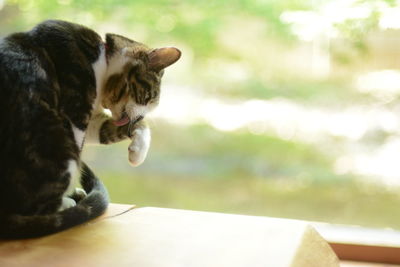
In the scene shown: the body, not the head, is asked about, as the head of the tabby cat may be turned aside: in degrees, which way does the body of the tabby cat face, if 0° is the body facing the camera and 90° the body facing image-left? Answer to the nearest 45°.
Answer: approximately 270°
